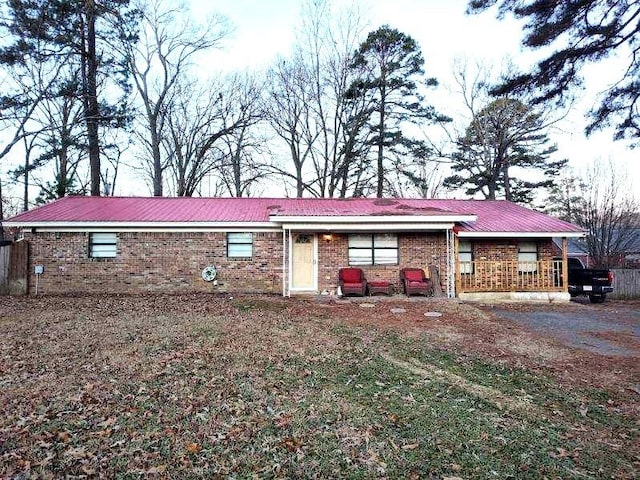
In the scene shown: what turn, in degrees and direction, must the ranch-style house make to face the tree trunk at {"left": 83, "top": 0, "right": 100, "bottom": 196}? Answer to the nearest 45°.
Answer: approximately 135° to its right

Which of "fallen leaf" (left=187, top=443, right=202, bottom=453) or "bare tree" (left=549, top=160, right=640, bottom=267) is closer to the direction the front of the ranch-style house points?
the fallen leaf

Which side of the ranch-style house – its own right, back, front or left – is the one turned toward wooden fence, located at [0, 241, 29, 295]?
right

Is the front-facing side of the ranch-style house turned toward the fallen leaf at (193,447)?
yes

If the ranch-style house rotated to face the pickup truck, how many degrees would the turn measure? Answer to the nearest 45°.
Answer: approximately 90° to its left

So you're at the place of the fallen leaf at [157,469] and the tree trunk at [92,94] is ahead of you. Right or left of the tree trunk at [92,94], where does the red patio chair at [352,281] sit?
right

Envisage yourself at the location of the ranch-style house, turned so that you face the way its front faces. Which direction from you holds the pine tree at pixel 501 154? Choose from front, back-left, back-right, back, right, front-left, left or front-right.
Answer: back-left

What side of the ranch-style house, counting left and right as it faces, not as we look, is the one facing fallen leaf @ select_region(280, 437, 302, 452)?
front

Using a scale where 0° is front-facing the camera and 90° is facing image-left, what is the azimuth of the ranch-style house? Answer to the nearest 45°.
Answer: approximately 0°

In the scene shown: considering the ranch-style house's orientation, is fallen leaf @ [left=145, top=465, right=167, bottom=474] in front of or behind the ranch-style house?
in front

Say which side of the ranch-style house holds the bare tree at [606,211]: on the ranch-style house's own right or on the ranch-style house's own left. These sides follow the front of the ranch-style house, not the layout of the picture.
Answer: on the ranch-style house's own left
